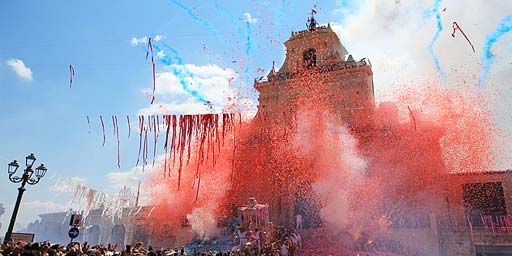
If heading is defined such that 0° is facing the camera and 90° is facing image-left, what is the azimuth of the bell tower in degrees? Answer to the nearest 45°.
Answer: approximately 0°
